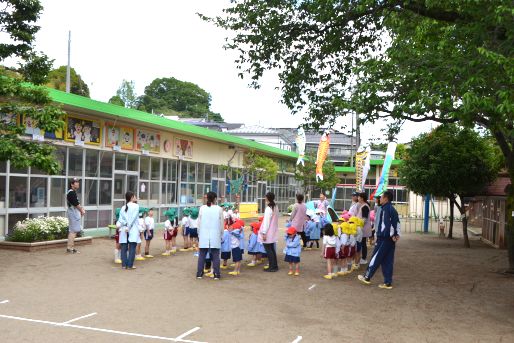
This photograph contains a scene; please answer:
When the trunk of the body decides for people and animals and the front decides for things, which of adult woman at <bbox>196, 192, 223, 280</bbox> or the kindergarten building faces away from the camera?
the adult woman

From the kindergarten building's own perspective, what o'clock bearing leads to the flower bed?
The flower bed is roughly at 2 o'clock from the kindergarten building.

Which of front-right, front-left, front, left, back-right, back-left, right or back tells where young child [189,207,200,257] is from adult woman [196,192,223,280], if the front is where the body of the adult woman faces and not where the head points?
front

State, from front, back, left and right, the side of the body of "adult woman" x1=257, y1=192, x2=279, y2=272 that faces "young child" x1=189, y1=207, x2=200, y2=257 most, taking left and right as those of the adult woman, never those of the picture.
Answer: front

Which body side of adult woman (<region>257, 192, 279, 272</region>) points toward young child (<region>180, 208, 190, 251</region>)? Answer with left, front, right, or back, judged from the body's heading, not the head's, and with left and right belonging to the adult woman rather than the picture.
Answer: front

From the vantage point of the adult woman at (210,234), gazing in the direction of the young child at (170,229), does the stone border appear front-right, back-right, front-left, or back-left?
front-left

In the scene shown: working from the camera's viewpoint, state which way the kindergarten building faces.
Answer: facing the viewer and to the right of the viewer

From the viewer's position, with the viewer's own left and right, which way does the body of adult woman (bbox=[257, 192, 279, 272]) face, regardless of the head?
facing away from the viewer and to the left of the viewer

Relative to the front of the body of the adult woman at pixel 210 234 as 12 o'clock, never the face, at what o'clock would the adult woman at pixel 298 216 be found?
the adult woman at pixel 298 216 is roughly at 1 o'clock from the adult woman at pixel 210 234.

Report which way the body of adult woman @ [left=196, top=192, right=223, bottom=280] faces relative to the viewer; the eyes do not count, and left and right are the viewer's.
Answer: facing away from the viewer

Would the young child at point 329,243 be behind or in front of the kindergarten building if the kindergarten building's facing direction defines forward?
in front

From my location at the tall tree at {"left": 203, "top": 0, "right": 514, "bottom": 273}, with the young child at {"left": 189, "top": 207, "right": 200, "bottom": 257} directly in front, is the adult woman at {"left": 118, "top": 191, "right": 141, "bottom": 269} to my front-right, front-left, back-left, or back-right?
front-left

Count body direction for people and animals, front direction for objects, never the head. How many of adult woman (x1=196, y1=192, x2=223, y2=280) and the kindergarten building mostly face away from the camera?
1
